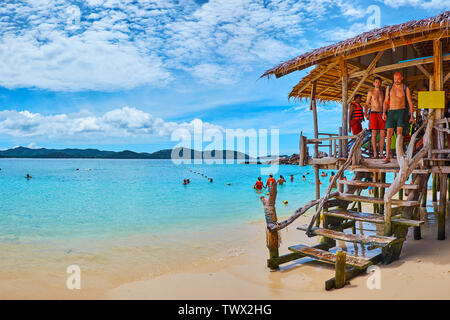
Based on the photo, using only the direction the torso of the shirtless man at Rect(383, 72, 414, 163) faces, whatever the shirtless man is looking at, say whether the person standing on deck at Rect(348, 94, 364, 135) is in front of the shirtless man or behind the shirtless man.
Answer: behind

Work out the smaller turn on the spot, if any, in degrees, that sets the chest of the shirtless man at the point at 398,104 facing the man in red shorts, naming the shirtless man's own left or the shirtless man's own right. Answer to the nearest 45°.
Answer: approximately 135° to the shirtless man's own right

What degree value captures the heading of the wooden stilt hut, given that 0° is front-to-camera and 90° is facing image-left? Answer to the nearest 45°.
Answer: approximately 45°

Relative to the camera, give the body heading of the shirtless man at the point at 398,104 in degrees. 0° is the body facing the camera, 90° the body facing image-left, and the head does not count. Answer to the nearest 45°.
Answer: approximately 0°
